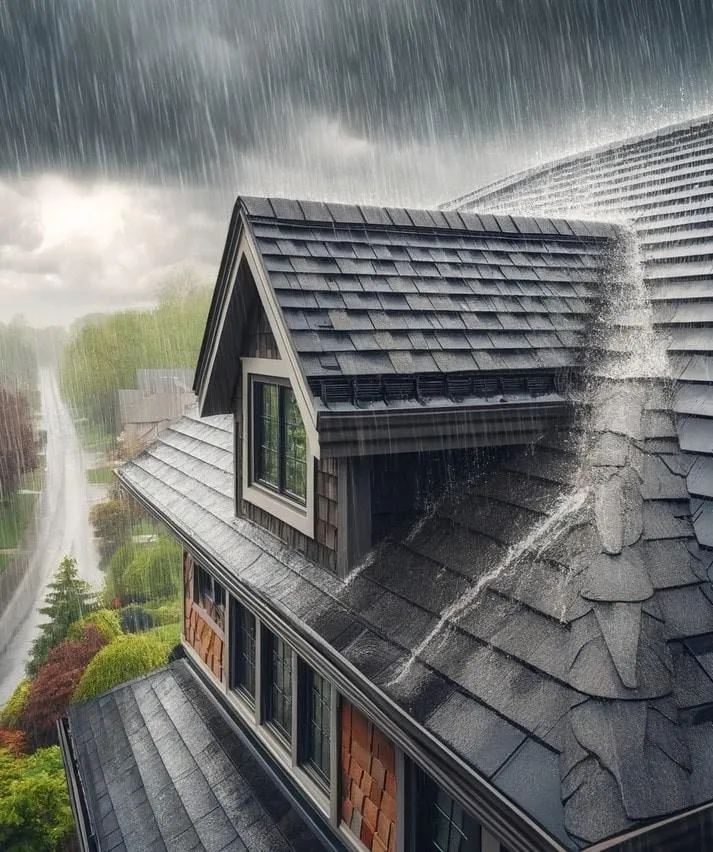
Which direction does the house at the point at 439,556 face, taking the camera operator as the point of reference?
facing the viewer and to the left of the viewer

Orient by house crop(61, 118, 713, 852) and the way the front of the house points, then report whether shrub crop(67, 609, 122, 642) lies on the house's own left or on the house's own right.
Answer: on the house's own right
